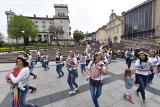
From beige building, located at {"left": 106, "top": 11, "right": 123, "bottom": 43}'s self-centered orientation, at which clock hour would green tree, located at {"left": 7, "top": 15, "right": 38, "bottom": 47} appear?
The green tree is roughly at 1 o'clock from the beige building.

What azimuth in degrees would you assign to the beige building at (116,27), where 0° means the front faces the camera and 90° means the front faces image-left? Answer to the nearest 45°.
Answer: approximately 45°

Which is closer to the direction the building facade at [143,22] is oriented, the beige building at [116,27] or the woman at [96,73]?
the woman

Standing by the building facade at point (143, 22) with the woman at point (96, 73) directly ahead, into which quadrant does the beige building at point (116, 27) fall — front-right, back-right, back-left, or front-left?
back-right

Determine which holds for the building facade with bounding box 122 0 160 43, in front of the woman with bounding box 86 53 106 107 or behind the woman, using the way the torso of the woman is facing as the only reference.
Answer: behind

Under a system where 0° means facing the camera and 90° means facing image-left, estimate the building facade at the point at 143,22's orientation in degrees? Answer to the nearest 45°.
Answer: approximately 45°

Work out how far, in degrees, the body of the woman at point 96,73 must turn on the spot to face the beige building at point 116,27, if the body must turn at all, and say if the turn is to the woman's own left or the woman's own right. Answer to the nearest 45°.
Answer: approximately 180°

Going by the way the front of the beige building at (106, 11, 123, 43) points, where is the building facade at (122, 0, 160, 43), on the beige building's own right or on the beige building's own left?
on the beige building's own left

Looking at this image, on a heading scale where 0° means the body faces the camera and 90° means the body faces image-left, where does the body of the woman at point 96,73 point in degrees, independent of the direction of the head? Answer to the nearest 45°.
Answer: approximately 0°

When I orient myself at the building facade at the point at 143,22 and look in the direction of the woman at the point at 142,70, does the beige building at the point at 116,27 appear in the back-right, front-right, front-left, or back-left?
back-right

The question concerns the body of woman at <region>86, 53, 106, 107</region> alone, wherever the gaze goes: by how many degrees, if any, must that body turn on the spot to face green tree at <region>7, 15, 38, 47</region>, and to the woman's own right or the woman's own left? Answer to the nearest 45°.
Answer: approximately 135° to the woman's own right
